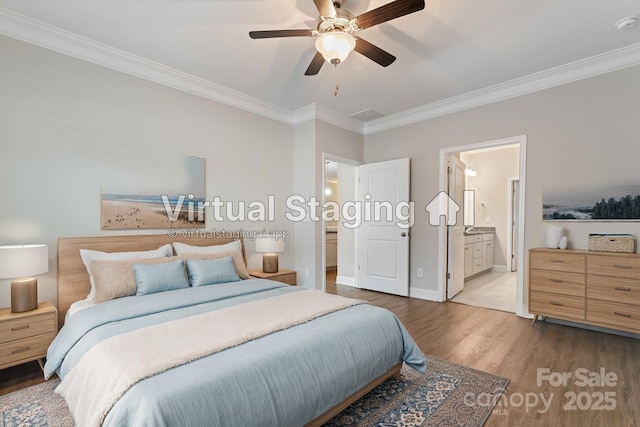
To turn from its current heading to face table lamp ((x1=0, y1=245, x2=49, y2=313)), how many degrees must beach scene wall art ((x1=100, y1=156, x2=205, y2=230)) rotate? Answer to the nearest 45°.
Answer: approximately 45° to its right

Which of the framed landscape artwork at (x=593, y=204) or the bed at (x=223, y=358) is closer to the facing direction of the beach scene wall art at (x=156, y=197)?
the bed

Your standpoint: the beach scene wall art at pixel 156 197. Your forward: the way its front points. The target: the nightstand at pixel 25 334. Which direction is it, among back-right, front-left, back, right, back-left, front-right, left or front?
front-right

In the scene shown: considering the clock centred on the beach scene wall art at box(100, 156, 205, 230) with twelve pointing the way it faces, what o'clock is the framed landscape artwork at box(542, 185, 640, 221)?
The framed landscape artwork is roughly at 10 o'clock from the beach scene wall art.

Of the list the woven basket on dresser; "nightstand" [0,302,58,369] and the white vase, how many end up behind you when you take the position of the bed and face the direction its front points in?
1

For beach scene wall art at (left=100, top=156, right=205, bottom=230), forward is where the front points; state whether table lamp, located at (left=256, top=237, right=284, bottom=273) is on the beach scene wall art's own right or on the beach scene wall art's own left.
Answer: on the beach scene wall art's own left

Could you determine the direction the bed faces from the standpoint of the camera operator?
facing the viewer and to the right of the viewer

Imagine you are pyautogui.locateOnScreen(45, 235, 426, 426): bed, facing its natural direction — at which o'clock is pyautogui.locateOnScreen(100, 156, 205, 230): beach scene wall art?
The beach scene wall art is roughly at 7 o'clock from the bed.

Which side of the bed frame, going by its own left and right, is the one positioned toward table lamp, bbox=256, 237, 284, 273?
left

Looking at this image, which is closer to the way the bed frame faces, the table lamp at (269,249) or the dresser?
the dresser

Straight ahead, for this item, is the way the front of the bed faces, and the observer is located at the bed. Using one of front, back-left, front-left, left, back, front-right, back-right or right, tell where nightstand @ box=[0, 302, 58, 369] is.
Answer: back

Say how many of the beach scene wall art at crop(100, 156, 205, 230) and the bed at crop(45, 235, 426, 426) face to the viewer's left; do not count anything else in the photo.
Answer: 0

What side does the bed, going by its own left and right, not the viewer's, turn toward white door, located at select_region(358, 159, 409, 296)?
left

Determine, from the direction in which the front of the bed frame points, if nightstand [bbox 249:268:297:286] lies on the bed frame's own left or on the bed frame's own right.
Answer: on the bed frame's own left

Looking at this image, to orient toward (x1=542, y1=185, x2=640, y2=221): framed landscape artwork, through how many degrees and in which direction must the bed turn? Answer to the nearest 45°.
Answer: approximately 45° to its left
